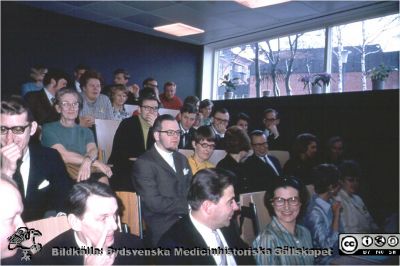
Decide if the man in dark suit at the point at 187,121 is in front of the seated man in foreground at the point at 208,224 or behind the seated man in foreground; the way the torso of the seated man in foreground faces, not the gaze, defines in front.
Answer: behind
